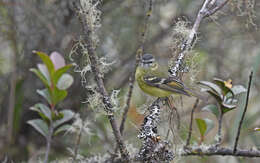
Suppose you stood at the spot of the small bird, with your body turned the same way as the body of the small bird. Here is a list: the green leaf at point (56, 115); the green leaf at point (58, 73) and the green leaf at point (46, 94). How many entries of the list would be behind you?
0

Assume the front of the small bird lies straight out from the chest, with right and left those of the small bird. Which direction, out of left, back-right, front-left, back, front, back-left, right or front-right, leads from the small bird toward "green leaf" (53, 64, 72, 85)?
front-left

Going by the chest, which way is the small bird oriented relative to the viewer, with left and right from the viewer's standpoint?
facing to the left of the viewer
